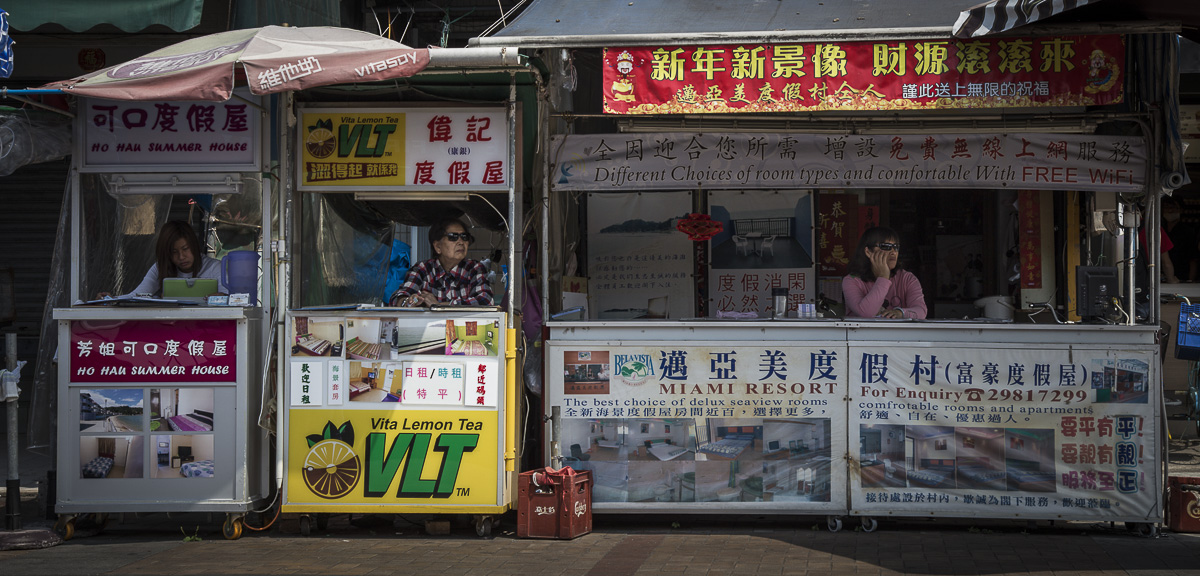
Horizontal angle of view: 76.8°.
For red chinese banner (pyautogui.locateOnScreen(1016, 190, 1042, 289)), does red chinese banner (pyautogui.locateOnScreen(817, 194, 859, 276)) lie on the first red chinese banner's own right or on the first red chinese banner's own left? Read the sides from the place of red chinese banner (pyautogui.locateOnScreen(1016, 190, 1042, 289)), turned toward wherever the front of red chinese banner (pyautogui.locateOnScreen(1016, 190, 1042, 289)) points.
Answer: on the first red chinese banner's own right

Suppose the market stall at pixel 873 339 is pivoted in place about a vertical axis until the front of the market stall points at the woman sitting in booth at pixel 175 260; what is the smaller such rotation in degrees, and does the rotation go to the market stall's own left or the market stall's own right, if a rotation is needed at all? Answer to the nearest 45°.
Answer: approximately 90° to the market stall's own right

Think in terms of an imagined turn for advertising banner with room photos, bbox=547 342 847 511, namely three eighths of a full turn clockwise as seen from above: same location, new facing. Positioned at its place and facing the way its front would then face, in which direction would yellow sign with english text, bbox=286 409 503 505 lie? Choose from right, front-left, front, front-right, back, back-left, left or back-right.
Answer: front-left

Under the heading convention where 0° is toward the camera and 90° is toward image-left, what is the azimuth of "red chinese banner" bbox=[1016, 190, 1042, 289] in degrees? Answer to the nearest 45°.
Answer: approximately 0°

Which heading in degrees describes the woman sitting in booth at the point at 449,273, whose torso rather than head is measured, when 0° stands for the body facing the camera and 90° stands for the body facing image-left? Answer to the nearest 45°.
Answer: approximately 0°

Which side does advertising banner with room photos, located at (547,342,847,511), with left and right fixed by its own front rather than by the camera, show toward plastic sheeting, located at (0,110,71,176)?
right

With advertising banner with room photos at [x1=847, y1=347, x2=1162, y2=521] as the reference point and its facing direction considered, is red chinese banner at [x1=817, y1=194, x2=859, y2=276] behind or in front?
behind

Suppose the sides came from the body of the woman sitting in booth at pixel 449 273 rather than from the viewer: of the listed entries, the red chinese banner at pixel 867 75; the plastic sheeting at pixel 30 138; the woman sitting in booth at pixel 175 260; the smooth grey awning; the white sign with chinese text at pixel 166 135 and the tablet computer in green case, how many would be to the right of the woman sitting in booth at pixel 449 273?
4
